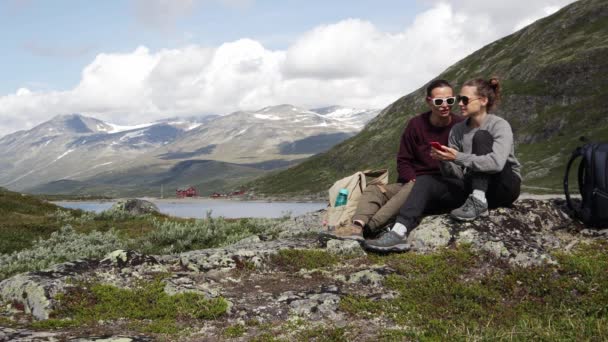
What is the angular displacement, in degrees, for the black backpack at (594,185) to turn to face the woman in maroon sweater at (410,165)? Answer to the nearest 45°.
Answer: approximately 180°

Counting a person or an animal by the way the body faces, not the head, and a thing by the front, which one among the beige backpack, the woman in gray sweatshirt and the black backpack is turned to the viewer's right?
the black backpack

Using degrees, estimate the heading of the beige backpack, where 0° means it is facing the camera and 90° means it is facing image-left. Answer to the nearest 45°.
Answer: approximately 45°

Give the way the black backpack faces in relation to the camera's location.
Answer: facing to the right of the viewer

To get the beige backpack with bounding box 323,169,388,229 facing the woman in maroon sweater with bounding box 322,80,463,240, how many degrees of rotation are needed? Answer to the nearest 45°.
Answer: approximately 135° to its left

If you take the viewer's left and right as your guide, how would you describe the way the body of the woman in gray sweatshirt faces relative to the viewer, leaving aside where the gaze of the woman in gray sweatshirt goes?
facing the viewer and to the left of the viewer

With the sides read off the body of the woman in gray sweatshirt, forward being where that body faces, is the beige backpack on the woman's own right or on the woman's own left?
on the woman's own right

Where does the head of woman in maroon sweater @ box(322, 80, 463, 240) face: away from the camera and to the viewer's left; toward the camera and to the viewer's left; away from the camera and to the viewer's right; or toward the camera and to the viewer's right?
toward the camera and to the viewer's right

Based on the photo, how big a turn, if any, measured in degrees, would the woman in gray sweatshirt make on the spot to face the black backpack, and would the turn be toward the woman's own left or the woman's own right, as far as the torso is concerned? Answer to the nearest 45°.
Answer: approximately 135° to the woman's own left
